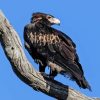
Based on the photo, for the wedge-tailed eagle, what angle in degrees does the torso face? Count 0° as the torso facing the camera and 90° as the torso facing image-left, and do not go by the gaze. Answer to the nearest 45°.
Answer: approximately 90°
